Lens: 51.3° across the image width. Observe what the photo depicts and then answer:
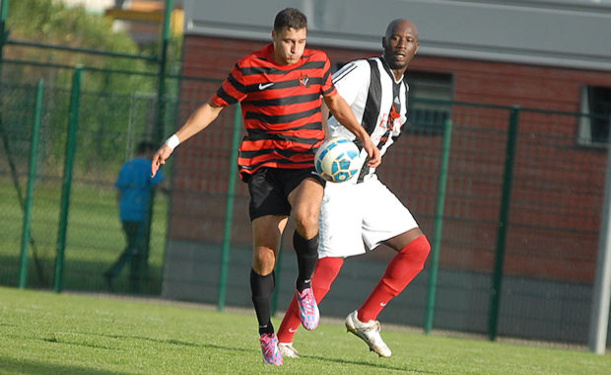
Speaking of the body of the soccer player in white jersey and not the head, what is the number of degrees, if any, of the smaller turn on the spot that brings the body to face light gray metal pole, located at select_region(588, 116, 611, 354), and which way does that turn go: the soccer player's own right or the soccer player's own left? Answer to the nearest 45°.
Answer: approximately 90° to the soccer player's own left
